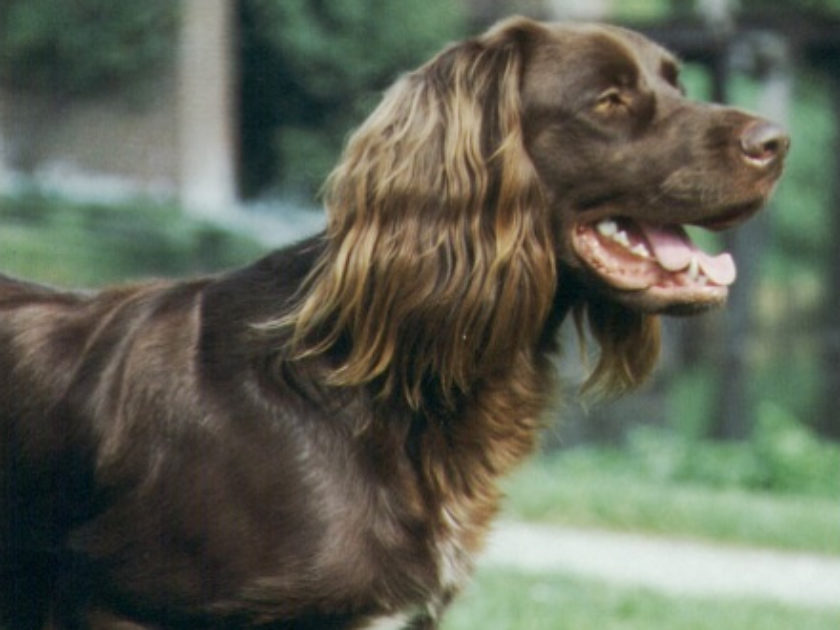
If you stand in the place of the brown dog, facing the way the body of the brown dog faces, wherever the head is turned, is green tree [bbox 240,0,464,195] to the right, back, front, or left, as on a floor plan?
left

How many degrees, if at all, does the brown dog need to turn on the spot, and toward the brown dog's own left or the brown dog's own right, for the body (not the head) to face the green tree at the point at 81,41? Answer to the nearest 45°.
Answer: approximately 90° to the brown dog's own left

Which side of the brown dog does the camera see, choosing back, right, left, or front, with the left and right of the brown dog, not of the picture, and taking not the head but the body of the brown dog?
right
